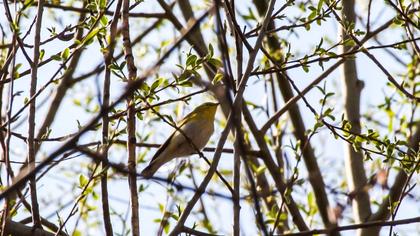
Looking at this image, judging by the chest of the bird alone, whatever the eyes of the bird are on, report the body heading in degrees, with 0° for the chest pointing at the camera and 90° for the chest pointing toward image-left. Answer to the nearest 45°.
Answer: approximately 270°
